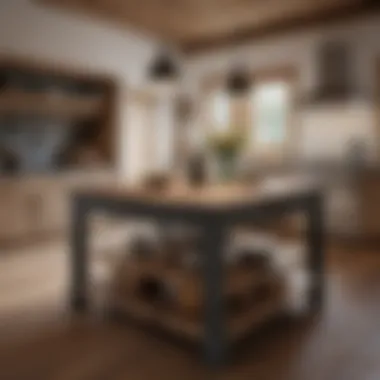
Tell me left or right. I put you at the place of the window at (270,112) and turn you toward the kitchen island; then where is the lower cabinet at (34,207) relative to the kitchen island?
right

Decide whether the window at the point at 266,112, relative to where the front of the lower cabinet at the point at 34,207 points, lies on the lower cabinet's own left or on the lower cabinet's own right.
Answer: on the lower cabinet's own left

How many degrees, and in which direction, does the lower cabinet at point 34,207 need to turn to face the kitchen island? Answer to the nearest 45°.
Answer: approximately 45° to its right

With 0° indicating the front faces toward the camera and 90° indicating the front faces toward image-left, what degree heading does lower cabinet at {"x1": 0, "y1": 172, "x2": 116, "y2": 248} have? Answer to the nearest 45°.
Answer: approximately 315°

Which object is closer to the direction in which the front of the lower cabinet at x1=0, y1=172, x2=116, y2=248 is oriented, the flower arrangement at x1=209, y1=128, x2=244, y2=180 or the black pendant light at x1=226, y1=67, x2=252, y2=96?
the flower arrangement

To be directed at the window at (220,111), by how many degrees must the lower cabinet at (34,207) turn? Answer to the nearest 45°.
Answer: approximately 90° to its left

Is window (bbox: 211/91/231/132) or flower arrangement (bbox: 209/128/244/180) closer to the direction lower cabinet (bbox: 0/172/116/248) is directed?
the flower arrangement

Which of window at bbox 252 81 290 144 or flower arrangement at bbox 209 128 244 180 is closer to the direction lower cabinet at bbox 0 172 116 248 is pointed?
the flower arrangement

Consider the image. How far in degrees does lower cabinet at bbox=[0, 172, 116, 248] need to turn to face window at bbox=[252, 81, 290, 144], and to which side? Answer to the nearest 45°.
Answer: approximately 45° to its left
